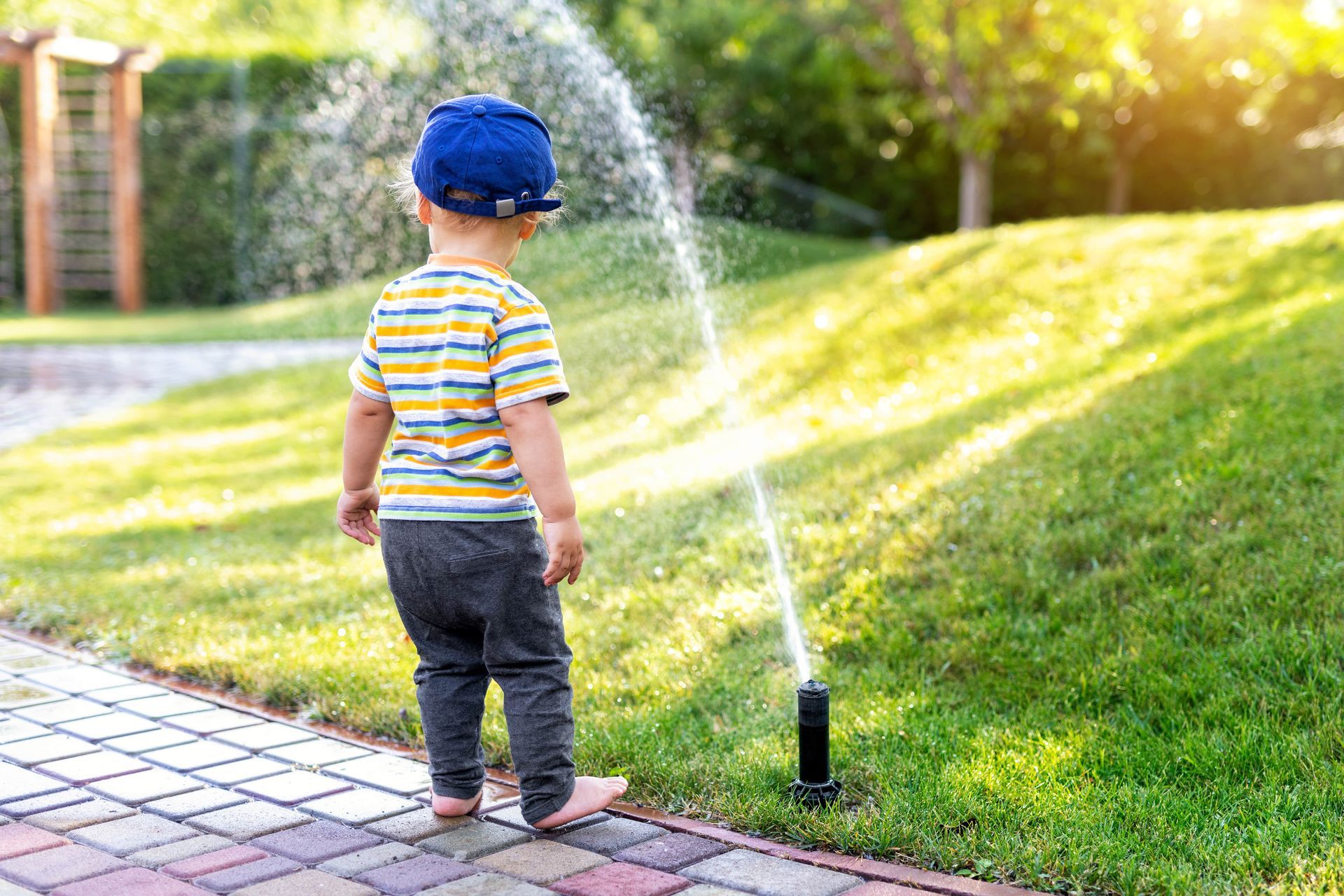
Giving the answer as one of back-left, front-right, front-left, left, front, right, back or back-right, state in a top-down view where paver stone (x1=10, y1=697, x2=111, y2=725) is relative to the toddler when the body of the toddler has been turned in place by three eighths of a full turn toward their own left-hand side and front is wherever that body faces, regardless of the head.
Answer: front-right

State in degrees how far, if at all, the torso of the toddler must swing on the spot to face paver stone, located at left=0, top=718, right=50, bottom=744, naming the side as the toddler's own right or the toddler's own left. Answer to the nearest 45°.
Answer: approximately 90° to the toddler's own left

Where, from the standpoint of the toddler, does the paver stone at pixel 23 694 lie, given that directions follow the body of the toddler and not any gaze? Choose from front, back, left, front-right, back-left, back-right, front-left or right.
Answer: left

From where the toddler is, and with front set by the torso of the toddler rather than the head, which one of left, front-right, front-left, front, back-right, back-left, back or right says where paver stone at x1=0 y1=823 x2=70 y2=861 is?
back-left

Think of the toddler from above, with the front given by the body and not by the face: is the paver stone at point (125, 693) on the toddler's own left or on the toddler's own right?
on the toddler's own left

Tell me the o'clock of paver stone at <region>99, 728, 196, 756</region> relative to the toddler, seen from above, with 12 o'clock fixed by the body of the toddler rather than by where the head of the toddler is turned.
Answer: The paver stone is roughly at 9 o'clock from the toddler.

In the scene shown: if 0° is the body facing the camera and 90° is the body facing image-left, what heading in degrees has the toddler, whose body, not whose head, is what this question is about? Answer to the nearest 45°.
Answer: approximately 225°

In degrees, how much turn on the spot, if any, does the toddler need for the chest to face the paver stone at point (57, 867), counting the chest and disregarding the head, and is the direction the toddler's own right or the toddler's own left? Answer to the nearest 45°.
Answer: approximately 135° to the toddler's own left

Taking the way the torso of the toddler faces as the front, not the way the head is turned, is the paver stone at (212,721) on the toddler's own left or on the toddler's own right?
on the toddler's own left

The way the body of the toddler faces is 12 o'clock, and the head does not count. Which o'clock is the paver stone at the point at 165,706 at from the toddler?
The paver stone is roughly at 9 o'clock from the toddler.
